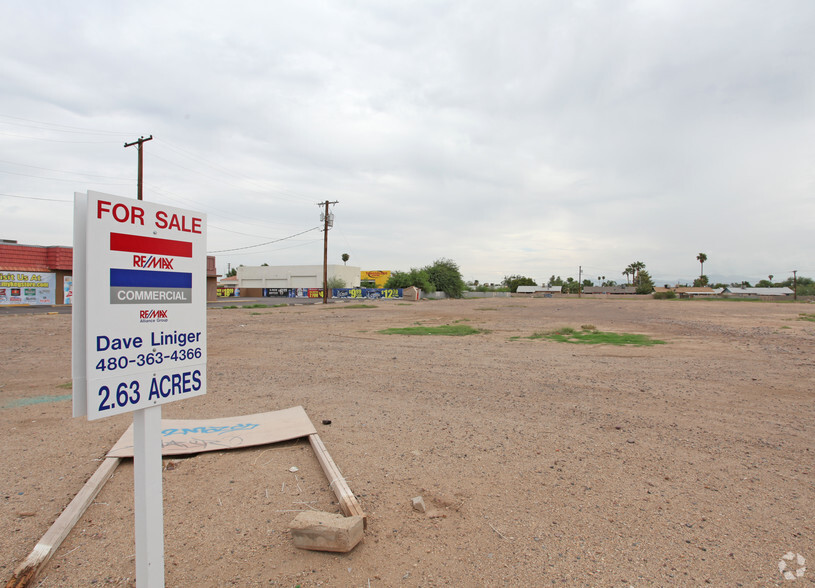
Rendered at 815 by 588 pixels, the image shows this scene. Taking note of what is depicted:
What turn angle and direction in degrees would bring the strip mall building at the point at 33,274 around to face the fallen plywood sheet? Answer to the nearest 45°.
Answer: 0° — it already faces it

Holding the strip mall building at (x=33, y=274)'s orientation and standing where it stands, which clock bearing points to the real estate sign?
The real estate sign is roughly at 12 o'clock from the strip mall building.
